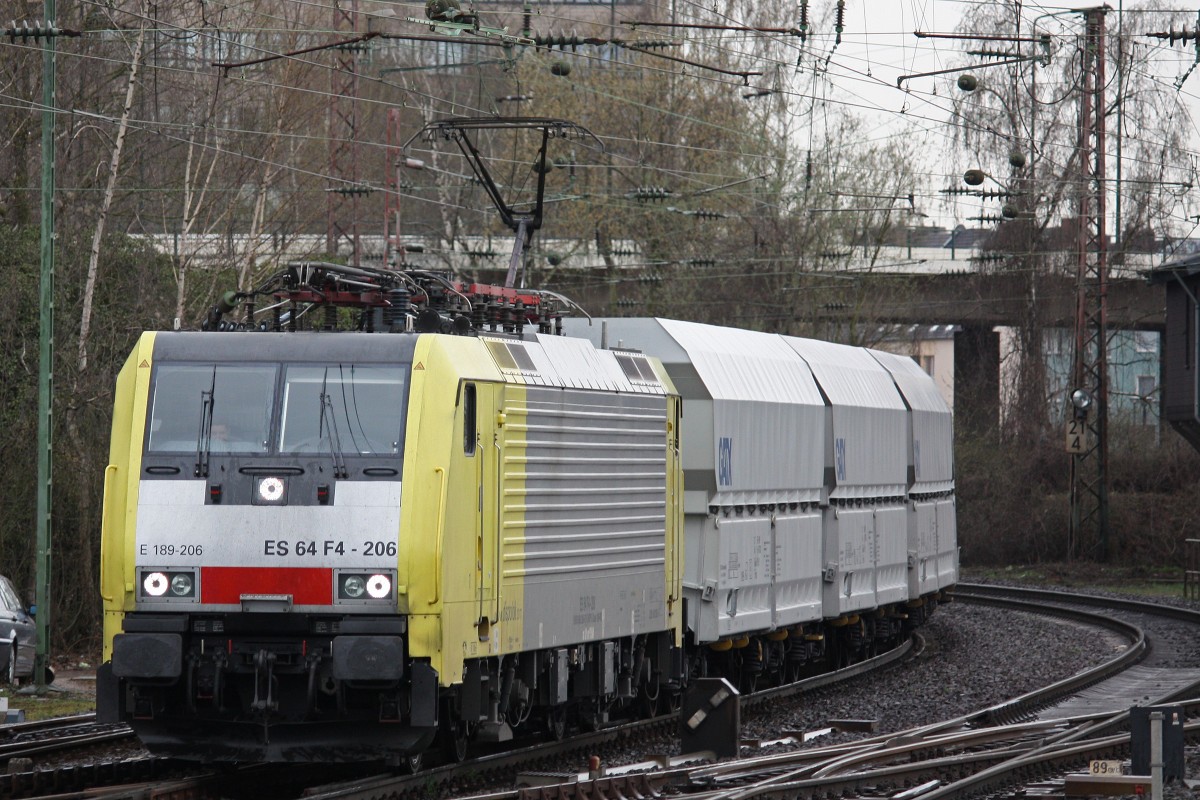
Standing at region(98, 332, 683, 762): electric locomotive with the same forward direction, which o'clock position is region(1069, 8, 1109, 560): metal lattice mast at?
The metal lattice mast is roughly at 7 o'clock from the electric locomotive.

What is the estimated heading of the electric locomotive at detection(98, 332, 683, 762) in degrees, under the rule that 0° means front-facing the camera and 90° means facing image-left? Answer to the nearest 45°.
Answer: approximately 0°

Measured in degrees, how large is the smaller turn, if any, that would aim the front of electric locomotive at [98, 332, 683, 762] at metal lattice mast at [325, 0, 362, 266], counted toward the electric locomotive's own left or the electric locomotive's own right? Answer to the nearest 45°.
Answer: approximately 180°

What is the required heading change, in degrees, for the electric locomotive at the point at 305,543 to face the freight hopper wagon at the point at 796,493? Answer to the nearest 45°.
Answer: approximately 135° to its left

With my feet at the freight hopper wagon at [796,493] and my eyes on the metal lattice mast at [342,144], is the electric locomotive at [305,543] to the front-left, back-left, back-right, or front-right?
back-left

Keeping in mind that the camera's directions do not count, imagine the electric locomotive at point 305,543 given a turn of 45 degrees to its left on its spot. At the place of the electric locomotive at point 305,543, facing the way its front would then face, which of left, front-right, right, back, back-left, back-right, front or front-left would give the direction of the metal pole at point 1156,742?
front-left
